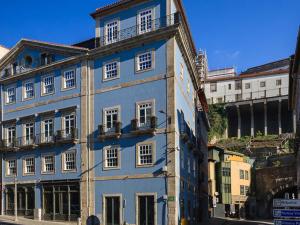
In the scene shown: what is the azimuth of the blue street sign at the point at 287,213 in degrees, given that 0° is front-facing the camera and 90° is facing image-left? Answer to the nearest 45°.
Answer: approximately 0°

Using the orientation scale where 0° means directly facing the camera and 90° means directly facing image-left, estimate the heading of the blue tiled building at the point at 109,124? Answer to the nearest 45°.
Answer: approximately 45°

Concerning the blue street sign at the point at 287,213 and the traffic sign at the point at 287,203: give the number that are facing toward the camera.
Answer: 2

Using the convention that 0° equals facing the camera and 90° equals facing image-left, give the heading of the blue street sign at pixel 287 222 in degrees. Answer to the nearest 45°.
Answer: approximately 0°

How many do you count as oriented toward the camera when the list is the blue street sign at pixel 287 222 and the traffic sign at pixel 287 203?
2
